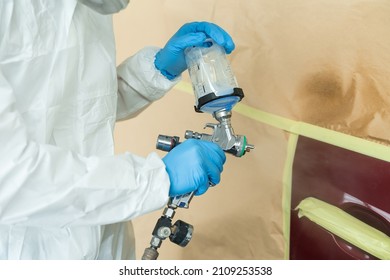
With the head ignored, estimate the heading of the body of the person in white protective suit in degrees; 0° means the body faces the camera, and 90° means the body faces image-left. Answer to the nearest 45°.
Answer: approximately 270°
